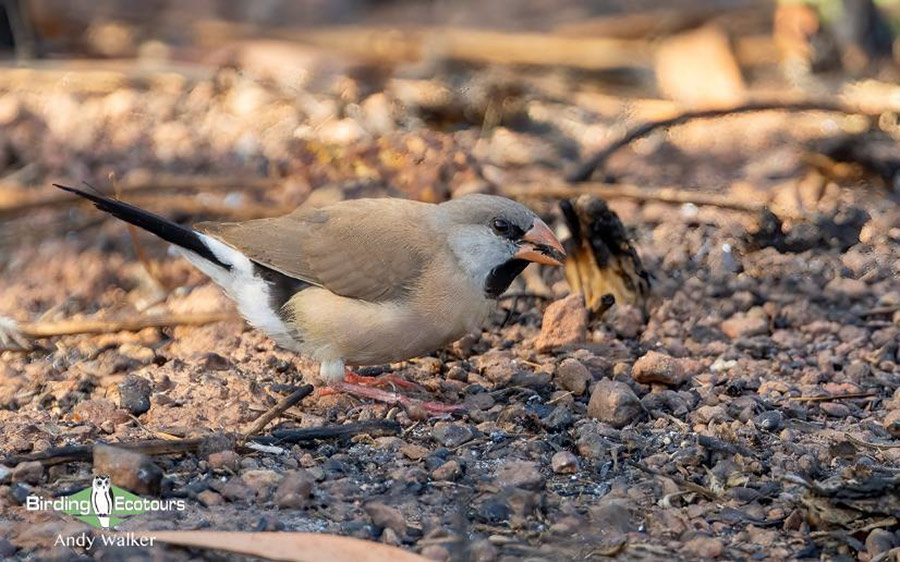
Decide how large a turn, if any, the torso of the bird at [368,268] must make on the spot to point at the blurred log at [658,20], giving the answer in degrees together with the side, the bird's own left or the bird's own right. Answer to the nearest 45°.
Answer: approximately 45° to the bird's own left

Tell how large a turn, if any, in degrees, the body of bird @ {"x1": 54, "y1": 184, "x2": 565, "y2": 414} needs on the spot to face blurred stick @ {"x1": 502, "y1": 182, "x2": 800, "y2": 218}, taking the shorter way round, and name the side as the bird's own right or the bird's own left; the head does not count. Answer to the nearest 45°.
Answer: approximately 45° to the bird's own left

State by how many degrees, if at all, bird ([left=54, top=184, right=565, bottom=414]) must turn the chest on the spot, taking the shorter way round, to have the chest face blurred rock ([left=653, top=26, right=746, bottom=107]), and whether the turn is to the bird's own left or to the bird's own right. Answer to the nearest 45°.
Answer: approximately 45° to the bird's own left

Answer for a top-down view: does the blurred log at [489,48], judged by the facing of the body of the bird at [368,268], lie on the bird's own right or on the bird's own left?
on the bird's own left

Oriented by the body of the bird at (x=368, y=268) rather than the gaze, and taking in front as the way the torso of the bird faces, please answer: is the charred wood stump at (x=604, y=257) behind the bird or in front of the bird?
in front

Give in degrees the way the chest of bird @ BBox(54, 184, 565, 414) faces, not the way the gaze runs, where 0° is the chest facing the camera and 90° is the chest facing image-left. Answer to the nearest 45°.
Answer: approximately 270°

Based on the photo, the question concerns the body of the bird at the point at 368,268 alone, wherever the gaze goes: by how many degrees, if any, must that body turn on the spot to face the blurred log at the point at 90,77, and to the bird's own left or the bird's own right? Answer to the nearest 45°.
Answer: approximately 90° to the bird's own left

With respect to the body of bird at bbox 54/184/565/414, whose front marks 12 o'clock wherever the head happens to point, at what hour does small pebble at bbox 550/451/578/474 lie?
The small pebble is roughly at 2 o'clock from the bird.

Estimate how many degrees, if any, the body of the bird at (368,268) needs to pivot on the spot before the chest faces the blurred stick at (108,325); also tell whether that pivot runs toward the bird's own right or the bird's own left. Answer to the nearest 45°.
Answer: approximately 135° to the bird's own left
